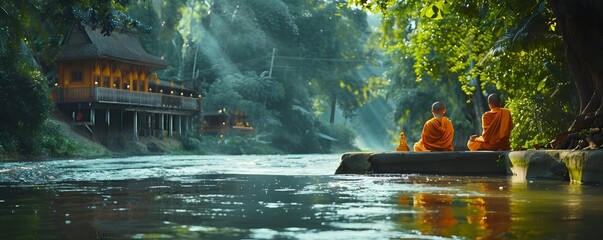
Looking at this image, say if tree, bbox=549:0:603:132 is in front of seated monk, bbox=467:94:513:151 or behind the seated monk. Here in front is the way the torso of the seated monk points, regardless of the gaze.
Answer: behind

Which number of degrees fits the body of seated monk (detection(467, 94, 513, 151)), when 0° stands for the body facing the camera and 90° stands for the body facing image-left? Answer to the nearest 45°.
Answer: approximately 135°
